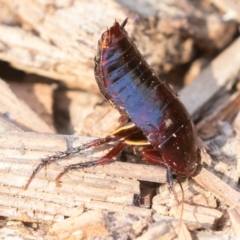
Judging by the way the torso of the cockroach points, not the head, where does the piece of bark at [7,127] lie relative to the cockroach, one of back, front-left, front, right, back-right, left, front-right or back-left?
back-right

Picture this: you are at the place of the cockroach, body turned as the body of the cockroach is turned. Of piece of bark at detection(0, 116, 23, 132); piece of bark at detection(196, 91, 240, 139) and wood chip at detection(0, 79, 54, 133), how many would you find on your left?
1

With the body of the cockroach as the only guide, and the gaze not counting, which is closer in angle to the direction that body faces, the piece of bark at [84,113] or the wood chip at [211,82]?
the wood chip

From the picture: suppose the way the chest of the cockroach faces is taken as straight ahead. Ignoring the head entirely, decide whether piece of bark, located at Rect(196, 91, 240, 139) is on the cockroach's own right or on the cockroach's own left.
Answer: on the cockroach's own left

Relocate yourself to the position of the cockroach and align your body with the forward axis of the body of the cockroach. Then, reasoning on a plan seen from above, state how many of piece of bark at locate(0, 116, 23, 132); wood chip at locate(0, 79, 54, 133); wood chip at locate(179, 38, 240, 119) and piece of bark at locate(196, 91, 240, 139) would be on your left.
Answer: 2

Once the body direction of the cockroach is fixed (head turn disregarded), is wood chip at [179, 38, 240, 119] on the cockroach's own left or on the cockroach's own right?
on the cockroach's own left

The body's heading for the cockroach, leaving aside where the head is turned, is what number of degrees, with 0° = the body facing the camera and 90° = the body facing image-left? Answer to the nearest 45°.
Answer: approximately 315°

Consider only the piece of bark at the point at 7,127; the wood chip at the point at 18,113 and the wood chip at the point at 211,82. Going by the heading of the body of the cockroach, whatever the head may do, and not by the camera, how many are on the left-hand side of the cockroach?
1
